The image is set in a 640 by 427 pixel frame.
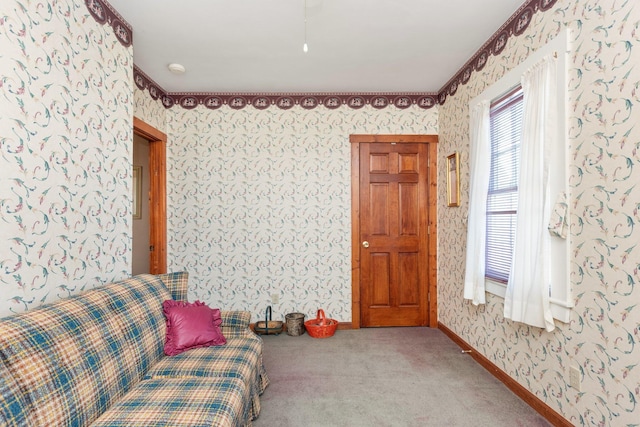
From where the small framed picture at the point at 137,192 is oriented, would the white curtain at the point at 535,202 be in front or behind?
in front

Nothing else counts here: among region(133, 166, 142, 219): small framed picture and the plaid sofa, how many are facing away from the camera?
0

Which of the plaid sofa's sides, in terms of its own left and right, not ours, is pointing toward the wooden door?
left

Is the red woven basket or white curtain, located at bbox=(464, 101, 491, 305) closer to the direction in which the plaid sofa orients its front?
the white curtain

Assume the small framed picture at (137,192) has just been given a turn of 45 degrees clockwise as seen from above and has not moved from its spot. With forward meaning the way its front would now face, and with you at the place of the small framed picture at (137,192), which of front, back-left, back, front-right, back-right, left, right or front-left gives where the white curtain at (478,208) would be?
left

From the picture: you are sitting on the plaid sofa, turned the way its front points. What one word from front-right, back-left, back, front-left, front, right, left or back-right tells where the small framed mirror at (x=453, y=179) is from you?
front-left

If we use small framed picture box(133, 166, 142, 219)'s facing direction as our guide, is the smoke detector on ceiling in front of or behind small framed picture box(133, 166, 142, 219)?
in front

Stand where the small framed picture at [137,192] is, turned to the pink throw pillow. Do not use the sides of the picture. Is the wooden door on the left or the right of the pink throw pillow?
left

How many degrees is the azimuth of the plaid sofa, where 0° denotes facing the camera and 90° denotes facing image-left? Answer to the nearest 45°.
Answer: approximately 315°

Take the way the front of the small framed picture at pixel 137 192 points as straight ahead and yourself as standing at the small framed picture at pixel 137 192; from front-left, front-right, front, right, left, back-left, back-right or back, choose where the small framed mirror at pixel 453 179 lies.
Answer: front-left
